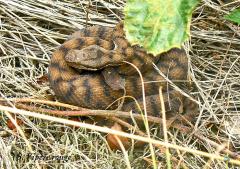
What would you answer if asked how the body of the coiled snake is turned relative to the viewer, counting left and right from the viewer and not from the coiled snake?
facing to the left of the viewer

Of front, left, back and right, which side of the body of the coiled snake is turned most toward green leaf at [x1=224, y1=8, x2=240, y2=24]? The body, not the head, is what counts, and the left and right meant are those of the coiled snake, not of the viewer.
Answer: back
